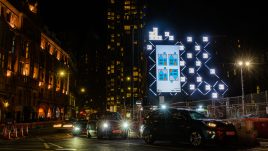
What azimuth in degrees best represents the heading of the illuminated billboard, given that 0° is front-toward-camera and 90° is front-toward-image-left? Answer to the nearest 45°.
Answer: approximately 0°
